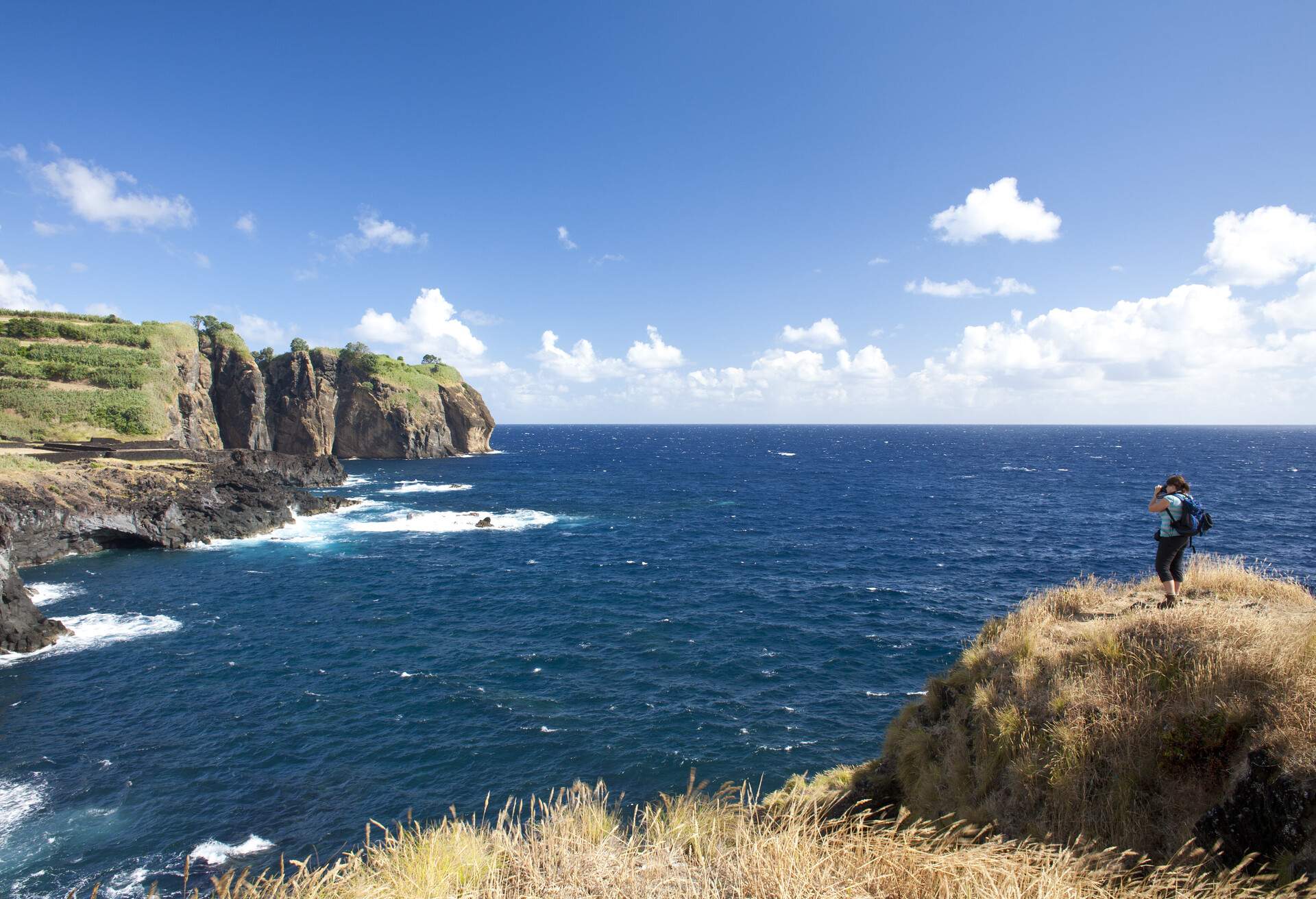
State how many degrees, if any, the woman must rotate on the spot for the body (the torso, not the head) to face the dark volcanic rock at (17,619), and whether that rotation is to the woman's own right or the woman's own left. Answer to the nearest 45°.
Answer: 0° — they already face it

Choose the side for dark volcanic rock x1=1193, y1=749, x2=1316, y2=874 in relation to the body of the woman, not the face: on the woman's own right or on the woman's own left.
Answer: on the woman's own left

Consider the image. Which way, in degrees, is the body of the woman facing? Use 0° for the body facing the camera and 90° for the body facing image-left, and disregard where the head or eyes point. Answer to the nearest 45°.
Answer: approximately 90°
